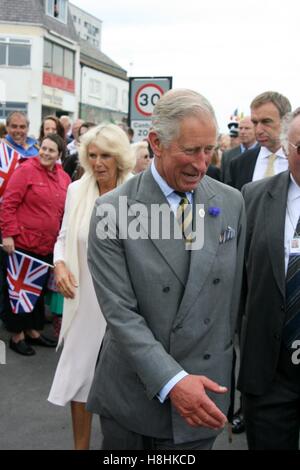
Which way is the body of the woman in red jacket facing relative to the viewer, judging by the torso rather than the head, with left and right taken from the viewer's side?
facing the viewer and to the right of the viewer

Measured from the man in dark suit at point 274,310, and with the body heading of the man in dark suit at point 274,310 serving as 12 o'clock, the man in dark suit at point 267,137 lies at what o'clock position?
the man in dark suit at point 267,137 is roughly at 6 o'clock from the man in dark suit at point 274,310.

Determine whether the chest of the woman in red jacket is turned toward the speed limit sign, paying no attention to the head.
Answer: no

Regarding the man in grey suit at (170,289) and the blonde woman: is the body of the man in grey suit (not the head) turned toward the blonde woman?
no

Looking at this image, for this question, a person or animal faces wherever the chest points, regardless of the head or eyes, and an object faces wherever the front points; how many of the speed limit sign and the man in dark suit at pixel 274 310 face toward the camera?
2

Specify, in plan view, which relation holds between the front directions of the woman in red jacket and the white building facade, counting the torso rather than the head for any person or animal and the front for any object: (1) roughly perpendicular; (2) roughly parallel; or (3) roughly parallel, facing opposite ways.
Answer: roughly parallel

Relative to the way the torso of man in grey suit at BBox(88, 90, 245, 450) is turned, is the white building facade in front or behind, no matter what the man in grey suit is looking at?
behind

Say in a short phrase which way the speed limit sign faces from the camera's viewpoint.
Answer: facing the viewer

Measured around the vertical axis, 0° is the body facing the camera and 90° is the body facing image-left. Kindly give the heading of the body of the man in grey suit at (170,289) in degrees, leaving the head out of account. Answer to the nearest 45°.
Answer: approximately 315°

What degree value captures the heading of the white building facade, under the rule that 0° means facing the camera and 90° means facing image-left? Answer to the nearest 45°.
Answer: approximately 315°

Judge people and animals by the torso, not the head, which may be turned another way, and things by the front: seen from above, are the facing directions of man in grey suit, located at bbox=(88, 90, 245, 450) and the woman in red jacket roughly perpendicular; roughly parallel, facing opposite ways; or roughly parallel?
roughly parallel

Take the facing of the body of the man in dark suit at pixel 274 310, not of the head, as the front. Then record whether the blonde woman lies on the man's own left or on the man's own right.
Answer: on the man's own right

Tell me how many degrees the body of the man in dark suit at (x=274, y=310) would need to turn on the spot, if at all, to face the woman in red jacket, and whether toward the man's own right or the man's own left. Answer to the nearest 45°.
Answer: approximately 135° to the man's own right

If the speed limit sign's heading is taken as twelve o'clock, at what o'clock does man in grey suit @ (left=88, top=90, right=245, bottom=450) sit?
The man in grey suit is roughly at 12 o'clock from the speed limit sign.

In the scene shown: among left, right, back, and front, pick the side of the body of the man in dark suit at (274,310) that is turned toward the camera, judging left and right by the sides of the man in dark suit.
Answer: front
